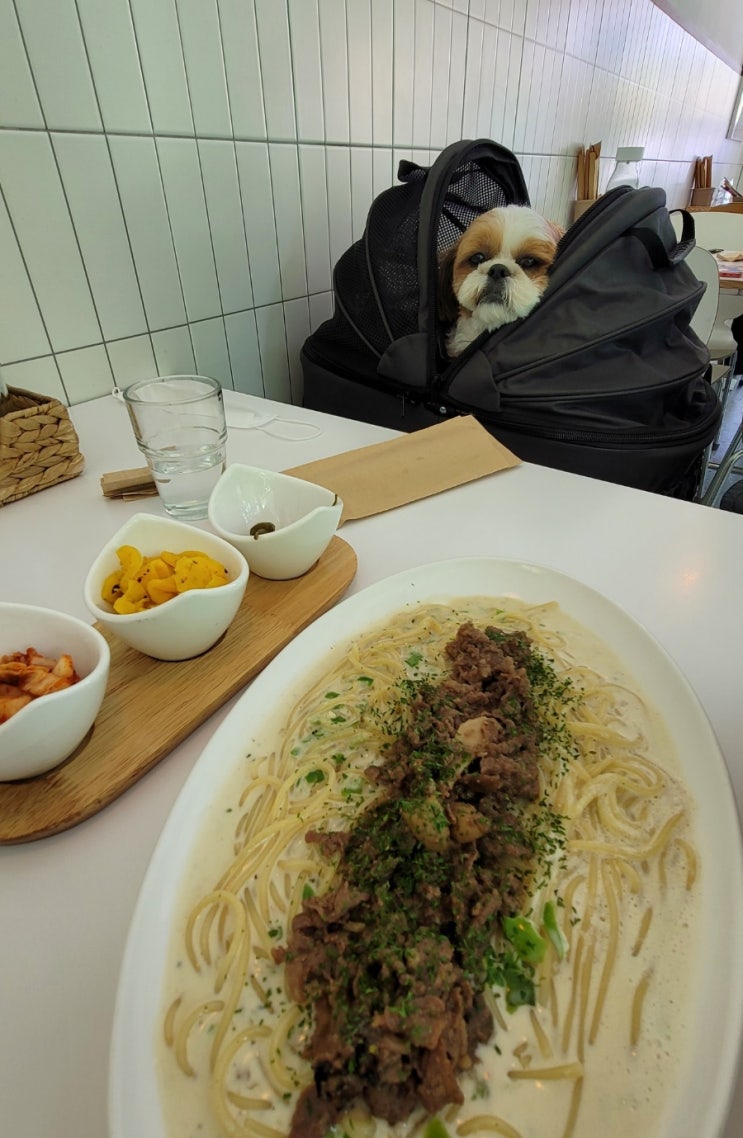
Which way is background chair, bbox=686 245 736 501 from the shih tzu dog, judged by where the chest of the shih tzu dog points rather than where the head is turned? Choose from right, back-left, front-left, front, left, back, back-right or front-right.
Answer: back-left

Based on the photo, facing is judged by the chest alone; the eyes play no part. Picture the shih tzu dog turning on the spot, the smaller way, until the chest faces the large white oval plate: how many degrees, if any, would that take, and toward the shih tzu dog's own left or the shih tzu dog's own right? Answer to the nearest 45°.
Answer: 0° — it already faces it

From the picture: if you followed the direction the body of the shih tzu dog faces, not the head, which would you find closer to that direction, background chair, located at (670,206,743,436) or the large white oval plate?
the large white oval plate

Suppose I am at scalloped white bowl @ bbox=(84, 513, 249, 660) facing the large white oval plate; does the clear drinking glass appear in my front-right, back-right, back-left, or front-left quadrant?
back-left

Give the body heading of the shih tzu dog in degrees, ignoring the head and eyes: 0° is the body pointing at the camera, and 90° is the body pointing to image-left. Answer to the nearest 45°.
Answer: approximately 0°

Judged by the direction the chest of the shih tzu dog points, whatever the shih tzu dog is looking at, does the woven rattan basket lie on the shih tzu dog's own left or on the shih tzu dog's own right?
on the shih tzu dog's own right

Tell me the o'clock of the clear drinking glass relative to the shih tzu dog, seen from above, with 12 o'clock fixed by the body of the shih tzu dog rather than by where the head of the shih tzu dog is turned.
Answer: The clear drinking glass is roughly at 1 o'clock from the shih tzu dog.

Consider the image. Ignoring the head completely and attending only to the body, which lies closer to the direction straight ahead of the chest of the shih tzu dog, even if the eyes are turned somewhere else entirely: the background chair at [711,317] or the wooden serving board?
the wooden serving board

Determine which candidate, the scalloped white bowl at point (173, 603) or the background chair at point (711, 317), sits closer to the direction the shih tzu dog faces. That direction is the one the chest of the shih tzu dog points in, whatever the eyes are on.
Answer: the scalloped white bowl

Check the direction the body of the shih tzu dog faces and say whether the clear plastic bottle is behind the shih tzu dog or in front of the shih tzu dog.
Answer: behind

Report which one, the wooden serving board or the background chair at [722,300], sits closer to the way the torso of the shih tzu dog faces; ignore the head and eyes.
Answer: the wooden serving board

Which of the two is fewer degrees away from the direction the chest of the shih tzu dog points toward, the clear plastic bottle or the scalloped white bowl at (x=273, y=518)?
the scalloped white bowl
